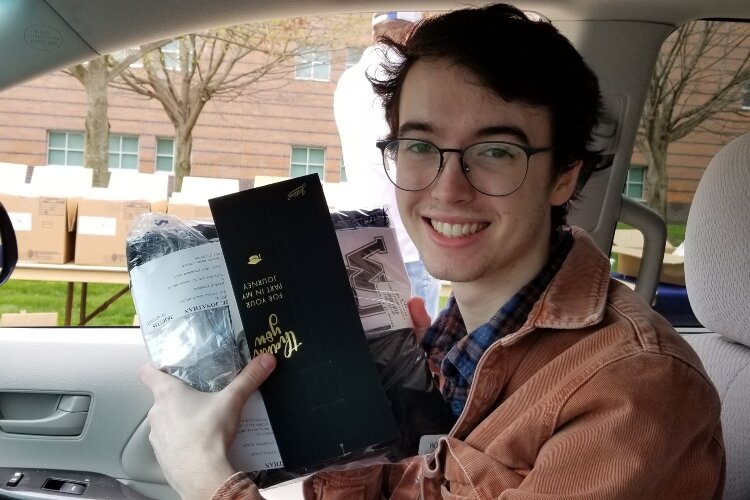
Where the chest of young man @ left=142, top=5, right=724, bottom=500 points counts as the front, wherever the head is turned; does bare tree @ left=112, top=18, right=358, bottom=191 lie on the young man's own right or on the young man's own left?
on the young man's own right

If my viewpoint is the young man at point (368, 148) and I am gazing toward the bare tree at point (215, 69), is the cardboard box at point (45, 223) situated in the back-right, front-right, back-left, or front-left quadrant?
front-left

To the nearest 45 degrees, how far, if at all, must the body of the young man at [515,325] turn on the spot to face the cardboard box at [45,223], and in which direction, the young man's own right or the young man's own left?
approximately 90° to the young man's own right

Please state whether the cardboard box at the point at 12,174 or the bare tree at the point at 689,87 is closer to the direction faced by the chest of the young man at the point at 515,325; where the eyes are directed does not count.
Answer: the cardboard box

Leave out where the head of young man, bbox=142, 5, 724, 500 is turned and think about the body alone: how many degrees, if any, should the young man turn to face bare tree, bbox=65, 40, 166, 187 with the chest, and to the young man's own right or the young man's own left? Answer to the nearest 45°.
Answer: approximately 90° to the young man's own right

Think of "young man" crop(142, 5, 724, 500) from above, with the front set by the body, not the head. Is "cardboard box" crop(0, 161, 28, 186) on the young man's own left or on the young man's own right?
on the young man's own right

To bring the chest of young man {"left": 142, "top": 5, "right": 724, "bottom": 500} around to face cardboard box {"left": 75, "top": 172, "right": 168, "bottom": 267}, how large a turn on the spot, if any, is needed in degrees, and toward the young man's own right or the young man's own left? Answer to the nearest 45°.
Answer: approximately 90° to the young man's own right

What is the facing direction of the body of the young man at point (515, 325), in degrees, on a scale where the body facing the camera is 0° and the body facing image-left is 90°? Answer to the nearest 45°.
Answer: approximately 45°

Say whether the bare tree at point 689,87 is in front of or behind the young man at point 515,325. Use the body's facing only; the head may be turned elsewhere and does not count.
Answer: behind

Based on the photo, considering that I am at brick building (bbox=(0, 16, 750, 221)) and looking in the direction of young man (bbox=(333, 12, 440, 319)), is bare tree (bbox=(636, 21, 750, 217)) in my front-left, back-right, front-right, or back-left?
front-left
